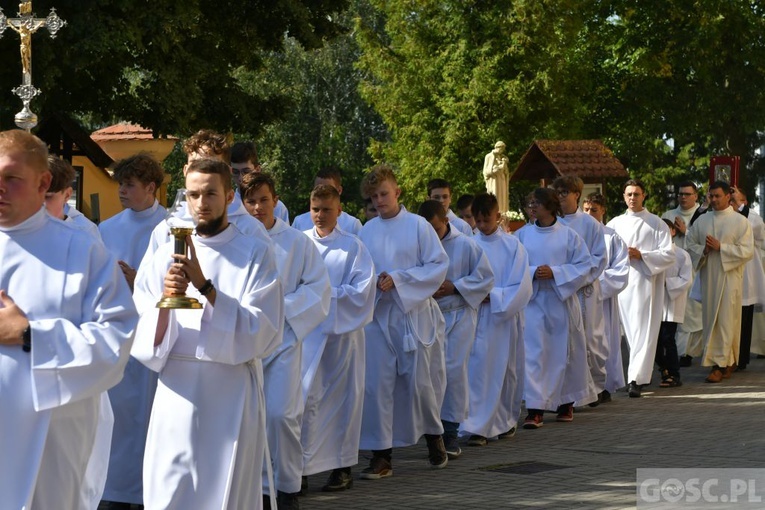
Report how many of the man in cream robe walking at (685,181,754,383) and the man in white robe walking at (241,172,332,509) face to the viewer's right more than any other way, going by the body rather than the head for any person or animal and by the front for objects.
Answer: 0

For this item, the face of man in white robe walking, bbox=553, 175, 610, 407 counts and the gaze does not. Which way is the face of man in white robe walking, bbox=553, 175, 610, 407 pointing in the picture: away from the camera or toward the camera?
toward the camera

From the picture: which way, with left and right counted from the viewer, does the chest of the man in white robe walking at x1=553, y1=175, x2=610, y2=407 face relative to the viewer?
facing the viewer and to the left of the viewer

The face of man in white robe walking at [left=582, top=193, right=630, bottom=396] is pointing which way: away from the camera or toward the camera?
toward the camera

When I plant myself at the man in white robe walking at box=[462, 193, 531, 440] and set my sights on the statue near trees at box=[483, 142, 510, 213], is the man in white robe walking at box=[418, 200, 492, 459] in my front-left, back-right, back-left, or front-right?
back-left

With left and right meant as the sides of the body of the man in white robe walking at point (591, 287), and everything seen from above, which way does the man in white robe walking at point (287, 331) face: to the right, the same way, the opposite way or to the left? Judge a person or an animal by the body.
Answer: the same way

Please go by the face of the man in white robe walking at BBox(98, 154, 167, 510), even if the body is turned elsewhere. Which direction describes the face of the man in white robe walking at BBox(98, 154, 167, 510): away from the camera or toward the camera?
toward the camera

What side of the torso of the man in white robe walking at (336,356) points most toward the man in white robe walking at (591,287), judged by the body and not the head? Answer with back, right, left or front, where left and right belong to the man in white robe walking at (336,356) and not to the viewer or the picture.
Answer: back

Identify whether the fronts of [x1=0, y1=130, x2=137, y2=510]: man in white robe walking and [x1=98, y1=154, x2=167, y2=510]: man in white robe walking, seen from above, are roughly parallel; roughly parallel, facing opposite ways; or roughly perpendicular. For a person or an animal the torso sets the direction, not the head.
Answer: roughly parallel

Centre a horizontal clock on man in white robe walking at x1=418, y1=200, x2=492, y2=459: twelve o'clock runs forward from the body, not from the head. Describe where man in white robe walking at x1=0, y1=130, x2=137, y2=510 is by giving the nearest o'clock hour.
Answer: man in white robe walking at x1=0, y1=130, x2=137, y2=510 is roughly at 11 o'clock from man in white robe walking at x1=418, y1=200, x2=492, y2=459.

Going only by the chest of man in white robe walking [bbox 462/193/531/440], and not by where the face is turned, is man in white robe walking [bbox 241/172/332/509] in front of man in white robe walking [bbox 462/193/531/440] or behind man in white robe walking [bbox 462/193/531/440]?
in front

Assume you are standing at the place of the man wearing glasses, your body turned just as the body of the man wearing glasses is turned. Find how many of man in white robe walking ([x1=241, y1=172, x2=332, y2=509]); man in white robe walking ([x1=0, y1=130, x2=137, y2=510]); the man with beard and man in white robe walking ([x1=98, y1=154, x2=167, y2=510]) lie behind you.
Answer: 0

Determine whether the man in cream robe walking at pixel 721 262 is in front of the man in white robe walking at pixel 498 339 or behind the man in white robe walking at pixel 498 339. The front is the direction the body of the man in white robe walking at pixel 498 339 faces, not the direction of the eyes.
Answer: behind

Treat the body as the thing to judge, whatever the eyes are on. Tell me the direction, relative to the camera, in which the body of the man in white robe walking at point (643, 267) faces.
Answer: toward the camera

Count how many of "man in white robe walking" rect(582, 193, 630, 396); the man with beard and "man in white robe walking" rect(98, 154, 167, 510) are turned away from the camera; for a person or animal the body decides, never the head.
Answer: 0

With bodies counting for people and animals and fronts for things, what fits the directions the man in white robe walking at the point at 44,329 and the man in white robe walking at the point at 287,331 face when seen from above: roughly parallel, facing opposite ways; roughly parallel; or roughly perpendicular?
roughly parallel

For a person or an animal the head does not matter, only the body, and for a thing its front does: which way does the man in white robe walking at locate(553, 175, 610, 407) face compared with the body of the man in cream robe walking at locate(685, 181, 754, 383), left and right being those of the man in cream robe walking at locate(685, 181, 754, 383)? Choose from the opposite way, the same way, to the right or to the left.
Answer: the same way

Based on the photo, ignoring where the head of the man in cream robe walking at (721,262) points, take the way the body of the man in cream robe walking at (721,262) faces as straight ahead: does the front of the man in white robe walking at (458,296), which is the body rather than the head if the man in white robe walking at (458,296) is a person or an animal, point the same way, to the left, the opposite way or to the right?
the same way
